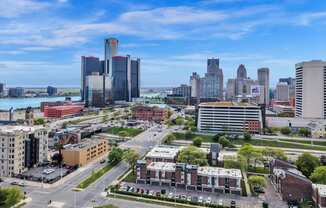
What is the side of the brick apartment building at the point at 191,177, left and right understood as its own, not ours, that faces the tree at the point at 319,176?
left

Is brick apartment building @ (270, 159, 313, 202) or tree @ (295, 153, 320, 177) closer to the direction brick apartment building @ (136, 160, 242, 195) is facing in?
the brick apartment building

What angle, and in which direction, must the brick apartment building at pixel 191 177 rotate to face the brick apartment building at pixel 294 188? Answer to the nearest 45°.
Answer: approximately 90° to its left

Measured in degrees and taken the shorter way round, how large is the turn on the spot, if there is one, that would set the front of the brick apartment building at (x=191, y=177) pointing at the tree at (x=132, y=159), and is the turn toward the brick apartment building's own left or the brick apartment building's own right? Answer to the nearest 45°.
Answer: approximately 135° to the brick apartment building's own right

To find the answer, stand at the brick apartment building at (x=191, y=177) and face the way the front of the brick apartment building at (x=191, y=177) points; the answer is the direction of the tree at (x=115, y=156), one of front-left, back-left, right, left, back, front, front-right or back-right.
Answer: back-right

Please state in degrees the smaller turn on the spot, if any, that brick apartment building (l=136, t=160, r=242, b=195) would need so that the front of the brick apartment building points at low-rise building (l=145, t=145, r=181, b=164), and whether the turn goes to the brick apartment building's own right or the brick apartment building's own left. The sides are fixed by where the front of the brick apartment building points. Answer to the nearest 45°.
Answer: approximately 135° to the brick apartment building's own right

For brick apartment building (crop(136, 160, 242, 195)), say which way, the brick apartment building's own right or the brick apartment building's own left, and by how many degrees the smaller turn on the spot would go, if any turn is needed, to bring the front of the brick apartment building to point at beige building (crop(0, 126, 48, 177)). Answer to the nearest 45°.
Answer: approximately 90° to the brick apartment building's own right

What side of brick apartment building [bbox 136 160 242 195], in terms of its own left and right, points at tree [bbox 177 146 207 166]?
back

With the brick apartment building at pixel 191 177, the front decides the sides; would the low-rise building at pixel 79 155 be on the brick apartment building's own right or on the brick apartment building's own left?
on the brick apartment building's own right

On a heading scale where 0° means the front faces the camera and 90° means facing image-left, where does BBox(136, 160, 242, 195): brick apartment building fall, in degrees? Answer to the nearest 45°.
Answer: approximately 0°
